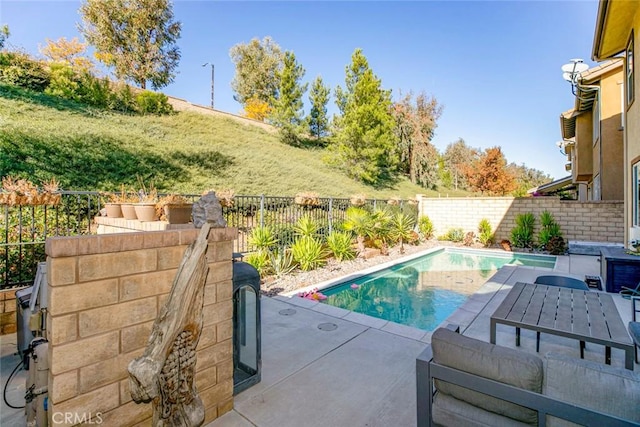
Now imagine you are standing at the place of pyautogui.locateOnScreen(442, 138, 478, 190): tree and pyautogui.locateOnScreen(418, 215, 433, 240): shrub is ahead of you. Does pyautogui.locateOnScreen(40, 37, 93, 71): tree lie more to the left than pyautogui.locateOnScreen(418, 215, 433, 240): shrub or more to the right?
right

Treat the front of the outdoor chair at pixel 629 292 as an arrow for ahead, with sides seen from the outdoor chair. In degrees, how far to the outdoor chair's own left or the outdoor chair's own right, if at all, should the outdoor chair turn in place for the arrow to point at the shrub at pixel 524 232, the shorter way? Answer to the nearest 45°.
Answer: approximately 45° to the outdoor chair's own right

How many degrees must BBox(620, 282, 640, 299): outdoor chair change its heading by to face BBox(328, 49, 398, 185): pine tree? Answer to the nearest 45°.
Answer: approximately 45° to its right

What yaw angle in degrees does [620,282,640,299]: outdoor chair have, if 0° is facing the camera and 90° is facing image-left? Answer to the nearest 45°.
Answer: approximately 90°

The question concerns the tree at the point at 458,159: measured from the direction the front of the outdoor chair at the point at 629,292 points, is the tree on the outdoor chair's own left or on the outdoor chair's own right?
on the outdoor chair's own right

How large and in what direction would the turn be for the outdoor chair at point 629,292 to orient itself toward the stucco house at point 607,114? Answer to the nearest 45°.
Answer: approximately 90° to its right

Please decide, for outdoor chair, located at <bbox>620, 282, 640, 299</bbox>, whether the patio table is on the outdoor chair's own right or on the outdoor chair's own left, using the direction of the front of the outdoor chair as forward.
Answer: on the outdoor chair's own left

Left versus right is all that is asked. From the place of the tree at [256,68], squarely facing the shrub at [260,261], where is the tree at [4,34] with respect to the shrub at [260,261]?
right
